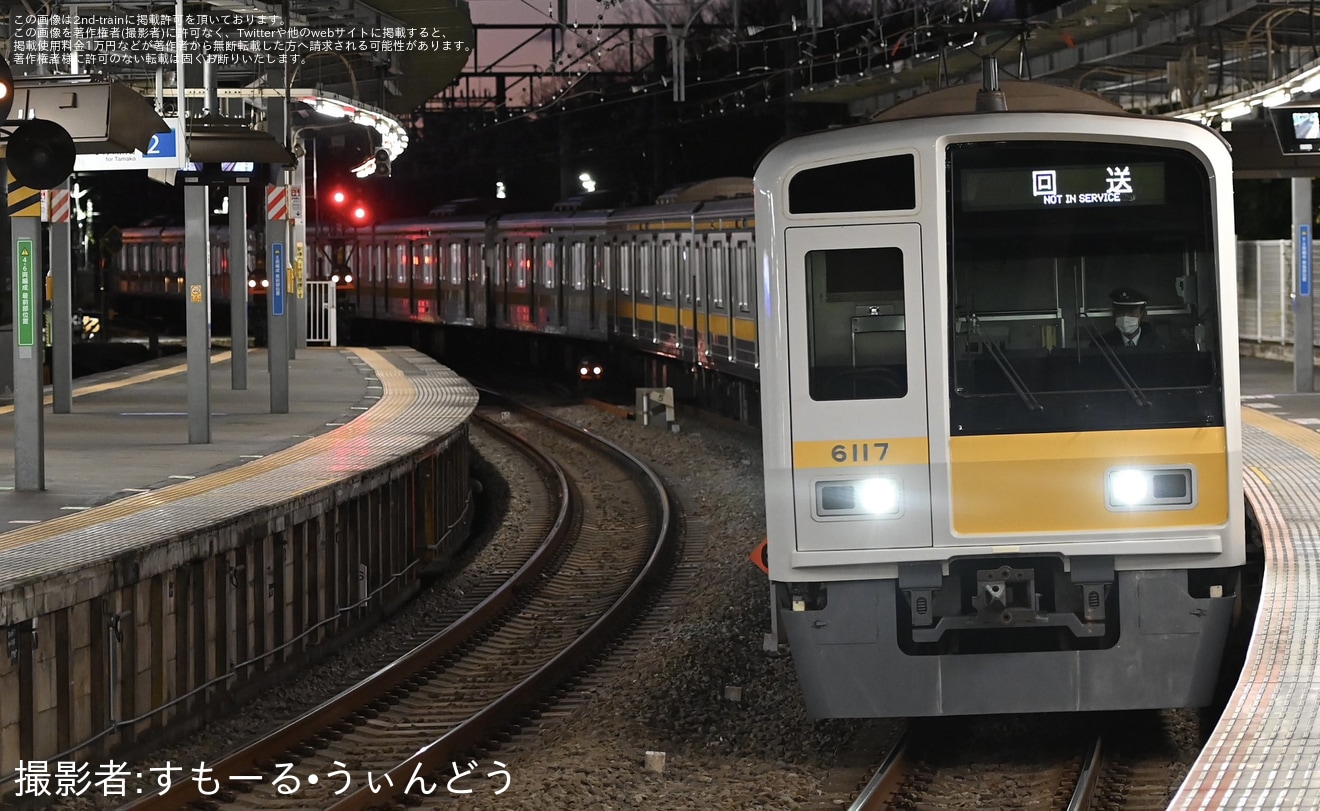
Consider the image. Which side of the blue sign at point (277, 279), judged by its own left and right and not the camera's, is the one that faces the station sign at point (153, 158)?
front

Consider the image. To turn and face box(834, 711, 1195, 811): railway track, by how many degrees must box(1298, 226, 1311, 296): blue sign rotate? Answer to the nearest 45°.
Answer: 0° — it already faces it

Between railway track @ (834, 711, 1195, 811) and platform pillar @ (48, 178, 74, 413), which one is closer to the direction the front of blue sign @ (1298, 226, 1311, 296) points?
the railway track

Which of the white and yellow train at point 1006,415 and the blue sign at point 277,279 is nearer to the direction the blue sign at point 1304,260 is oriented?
the white and yellow train

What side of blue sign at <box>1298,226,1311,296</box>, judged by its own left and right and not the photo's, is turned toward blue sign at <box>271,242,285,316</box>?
right

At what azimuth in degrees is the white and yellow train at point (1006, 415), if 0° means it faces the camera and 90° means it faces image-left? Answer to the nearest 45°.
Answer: approximately 0°

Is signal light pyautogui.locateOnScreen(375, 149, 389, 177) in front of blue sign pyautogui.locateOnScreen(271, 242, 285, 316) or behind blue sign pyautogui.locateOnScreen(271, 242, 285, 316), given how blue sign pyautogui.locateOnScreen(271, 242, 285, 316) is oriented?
behind
